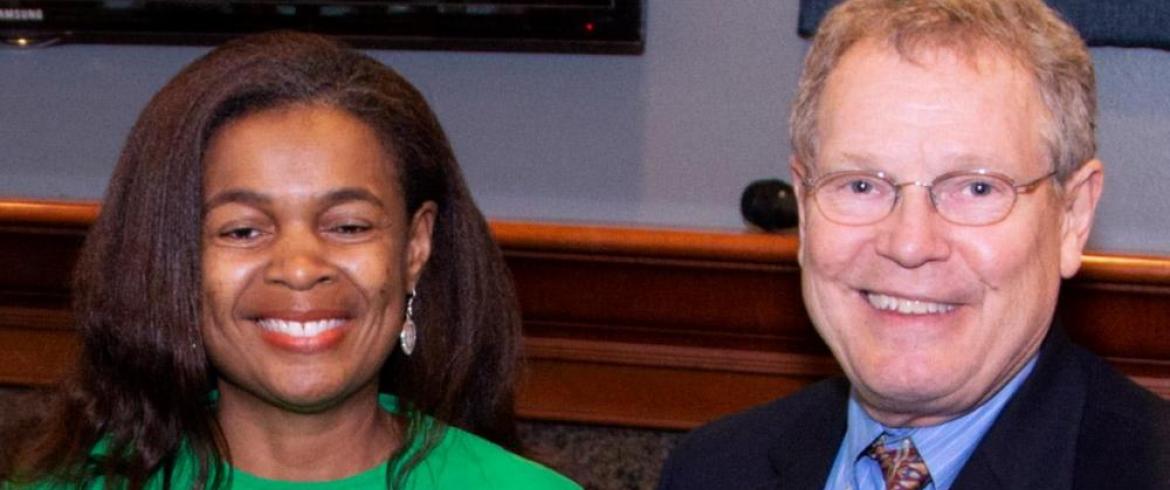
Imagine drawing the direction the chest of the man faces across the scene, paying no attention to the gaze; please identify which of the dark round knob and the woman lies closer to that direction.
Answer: the woman

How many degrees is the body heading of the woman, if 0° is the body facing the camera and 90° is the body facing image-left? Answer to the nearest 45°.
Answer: approximately 0°

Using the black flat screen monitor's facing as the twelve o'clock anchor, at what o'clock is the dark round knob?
The dark round knob is roughly at 10 o'clock from the black flat screen monitor.

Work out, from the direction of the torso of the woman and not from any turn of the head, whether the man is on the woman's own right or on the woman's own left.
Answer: on the woman's own left

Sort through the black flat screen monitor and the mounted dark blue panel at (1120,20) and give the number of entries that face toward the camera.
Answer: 2

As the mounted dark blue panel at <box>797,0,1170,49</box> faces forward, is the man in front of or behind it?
in front

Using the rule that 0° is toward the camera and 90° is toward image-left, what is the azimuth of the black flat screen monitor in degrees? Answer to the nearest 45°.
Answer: approximately 0°

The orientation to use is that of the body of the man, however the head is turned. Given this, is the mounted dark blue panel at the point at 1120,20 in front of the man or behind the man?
behind

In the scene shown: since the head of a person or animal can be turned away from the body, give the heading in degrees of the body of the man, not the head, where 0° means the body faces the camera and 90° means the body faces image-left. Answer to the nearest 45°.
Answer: approximately 45°

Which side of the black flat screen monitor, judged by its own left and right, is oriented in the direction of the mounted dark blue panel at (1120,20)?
left
